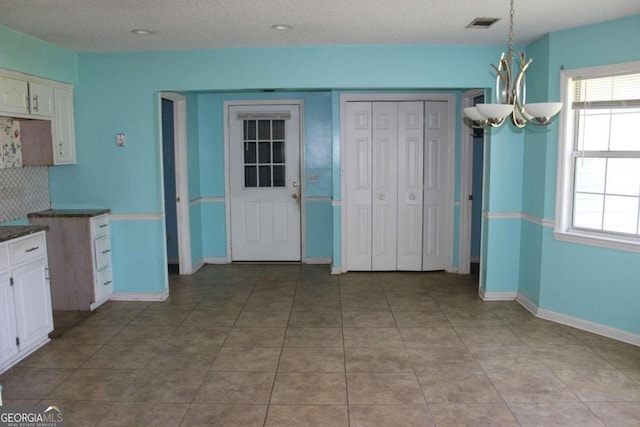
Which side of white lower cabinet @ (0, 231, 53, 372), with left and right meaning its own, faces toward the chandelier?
front

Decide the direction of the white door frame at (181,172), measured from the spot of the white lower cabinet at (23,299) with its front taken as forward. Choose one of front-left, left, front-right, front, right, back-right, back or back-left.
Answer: left

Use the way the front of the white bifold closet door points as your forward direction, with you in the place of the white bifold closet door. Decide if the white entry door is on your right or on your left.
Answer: on your right

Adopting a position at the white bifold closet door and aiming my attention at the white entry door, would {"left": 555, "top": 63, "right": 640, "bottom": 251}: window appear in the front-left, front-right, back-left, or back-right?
back-left

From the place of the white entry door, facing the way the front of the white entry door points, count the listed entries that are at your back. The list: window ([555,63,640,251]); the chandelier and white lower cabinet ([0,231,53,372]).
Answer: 0

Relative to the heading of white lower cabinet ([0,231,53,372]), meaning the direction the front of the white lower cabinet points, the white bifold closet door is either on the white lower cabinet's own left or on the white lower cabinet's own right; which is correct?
on the white lower cabinet's own left

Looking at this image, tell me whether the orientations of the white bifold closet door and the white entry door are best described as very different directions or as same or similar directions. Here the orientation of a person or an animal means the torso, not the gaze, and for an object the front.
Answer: same or similar directions

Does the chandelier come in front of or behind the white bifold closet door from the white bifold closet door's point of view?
in front

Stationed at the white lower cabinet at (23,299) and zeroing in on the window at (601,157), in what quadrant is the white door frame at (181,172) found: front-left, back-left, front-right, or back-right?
front-left

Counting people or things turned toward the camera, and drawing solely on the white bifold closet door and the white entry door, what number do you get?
2

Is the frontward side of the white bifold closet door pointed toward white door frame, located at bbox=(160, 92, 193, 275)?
no

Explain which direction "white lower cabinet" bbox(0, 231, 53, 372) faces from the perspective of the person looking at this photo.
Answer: facing the viewer and to the right of the viewer

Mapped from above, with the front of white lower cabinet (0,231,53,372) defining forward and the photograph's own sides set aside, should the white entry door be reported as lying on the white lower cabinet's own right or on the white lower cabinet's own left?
on the white lower cabinet's own left

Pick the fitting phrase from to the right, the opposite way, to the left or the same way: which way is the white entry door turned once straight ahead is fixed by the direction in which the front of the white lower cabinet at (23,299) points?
to the right

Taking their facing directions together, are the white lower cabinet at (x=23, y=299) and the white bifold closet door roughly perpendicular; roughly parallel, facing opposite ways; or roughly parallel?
roughly perpendicular

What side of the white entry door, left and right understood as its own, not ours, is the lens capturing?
front

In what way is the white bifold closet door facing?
toward the camera
